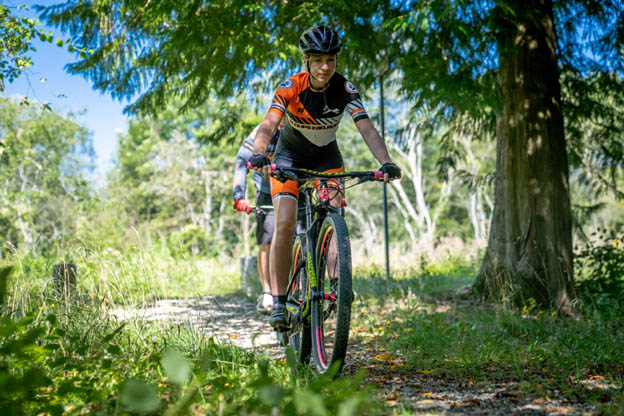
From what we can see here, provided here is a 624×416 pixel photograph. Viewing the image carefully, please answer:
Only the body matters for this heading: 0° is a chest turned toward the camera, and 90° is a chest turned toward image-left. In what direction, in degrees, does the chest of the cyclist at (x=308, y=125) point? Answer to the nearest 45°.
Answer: approximately 0°

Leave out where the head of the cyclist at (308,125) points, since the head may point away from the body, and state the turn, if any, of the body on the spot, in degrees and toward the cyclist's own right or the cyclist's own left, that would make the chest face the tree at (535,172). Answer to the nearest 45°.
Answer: approximately 135° to the cyclist's own left

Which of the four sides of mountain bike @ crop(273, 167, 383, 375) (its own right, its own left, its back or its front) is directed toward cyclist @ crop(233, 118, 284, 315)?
back

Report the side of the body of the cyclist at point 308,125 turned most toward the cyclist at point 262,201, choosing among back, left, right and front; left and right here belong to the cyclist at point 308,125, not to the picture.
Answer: back

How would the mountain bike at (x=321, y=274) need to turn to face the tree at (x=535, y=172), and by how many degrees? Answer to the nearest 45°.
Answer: approximately 135° to its left

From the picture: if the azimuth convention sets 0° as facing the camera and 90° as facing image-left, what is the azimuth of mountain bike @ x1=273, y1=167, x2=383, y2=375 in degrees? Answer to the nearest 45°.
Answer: approximately 0°
